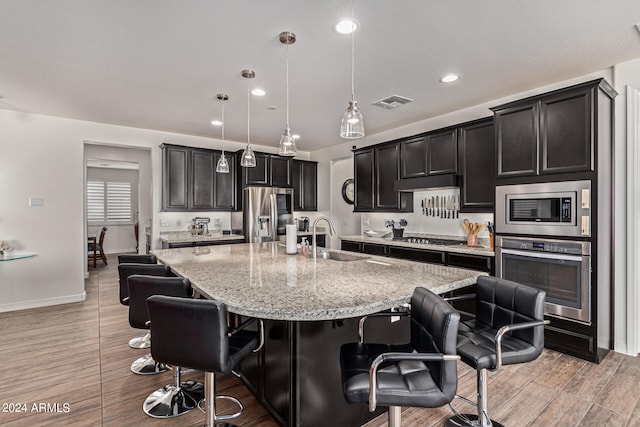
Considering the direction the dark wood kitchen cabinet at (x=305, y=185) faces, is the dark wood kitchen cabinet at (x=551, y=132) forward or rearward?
forward

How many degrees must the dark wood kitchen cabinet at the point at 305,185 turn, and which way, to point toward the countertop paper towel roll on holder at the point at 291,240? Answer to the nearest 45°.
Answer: approximately 45° to its right

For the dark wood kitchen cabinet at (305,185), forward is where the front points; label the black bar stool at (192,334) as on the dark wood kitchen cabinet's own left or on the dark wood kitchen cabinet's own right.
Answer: on the dark wood kitchen cabinet's own right

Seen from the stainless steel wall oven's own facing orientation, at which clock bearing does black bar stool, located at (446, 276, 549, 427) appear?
The black bar stool is roughly at 11 o'clock from the stainless steel wall oven.

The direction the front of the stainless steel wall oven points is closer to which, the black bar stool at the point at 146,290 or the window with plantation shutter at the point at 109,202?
the black bar stool

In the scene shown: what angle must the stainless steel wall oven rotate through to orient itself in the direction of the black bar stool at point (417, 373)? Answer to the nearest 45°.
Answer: approximately 45° to its left

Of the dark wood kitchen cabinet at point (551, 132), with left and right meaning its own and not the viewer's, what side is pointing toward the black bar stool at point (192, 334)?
front

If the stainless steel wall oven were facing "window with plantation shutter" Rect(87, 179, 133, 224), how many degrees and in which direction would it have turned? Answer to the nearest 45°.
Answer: approximately 45° to its right

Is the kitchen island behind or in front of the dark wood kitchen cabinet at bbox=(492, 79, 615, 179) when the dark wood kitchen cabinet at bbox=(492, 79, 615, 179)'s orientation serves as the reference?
in front

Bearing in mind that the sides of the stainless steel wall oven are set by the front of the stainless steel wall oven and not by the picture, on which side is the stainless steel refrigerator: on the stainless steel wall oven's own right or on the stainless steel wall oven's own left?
on the stainless steel wall oven's own right

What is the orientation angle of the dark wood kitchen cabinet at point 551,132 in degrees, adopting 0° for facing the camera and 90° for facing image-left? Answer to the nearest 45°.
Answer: approximately 45°

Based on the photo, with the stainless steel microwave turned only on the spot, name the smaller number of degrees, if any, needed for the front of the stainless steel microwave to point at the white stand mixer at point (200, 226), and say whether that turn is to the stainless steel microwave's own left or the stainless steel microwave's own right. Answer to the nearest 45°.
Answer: approximately 45° to the stainless steel microwave's own right

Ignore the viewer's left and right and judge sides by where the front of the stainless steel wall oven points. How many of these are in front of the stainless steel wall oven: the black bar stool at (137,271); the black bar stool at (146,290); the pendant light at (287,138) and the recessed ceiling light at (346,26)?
4

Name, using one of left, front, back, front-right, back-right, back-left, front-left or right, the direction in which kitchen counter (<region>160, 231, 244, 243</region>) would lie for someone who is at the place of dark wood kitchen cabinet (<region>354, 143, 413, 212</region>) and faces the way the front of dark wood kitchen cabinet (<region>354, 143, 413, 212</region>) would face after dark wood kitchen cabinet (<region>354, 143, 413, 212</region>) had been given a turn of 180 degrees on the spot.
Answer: back-left

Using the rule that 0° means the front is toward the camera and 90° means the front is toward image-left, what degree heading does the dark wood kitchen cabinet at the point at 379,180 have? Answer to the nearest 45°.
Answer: approximately 45°
